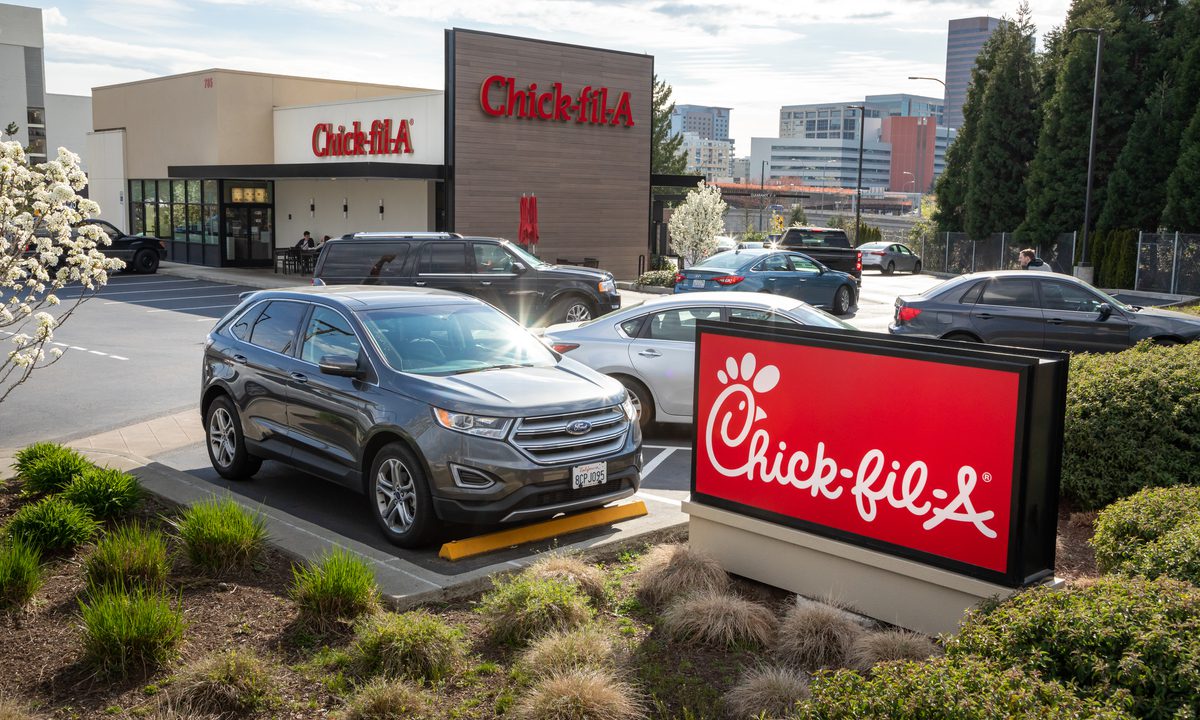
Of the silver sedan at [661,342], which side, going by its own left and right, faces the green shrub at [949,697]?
right

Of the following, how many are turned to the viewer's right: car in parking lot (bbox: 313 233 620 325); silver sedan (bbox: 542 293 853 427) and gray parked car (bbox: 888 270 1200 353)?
3

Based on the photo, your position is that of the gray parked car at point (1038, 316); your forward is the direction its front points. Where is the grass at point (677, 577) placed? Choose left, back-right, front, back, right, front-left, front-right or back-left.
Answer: right

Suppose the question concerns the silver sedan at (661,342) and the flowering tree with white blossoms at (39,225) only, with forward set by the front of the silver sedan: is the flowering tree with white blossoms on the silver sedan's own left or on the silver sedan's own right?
on the silver sedan's own right

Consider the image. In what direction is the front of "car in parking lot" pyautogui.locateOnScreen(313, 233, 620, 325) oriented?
to the viewer's right

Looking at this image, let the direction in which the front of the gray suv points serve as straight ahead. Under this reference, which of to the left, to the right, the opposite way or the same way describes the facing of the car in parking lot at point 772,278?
to the left

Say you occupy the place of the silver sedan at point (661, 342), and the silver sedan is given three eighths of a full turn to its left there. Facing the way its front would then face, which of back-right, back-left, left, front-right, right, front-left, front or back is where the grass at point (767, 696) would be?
back-left

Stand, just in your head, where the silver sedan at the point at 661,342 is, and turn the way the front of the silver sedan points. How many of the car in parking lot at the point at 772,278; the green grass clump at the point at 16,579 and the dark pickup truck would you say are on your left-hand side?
2

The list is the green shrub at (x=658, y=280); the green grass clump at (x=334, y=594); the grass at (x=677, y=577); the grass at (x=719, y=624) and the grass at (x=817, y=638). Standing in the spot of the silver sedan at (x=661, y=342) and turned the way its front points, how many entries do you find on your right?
4

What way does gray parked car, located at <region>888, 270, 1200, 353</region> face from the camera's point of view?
to the viewer's right

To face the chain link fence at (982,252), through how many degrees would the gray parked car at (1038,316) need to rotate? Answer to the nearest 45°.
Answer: approximately 90° to its left

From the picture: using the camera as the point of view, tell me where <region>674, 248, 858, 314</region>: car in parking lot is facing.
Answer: facing away from the viewer and to the right of the viewer

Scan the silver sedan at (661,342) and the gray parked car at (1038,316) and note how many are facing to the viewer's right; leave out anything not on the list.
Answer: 2

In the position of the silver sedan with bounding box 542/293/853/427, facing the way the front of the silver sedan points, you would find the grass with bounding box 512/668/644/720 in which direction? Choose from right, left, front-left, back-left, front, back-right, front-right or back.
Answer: right

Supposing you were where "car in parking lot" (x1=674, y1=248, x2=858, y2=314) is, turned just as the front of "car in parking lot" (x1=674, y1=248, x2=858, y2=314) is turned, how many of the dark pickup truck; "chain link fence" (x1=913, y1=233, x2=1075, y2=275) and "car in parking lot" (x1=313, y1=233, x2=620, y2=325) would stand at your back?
1

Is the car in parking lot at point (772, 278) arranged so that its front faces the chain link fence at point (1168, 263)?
yes

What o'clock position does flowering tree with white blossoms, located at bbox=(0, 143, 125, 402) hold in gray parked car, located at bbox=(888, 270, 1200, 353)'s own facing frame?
The flowering tree with white blossoms is roughly at 4 o'clock from the gray parked car.
